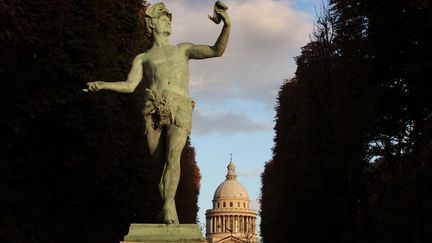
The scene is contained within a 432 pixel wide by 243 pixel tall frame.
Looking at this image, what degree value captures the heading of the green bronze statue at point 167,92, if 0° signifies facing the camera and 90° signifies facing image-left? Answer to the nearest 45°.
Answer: approximately 0°
